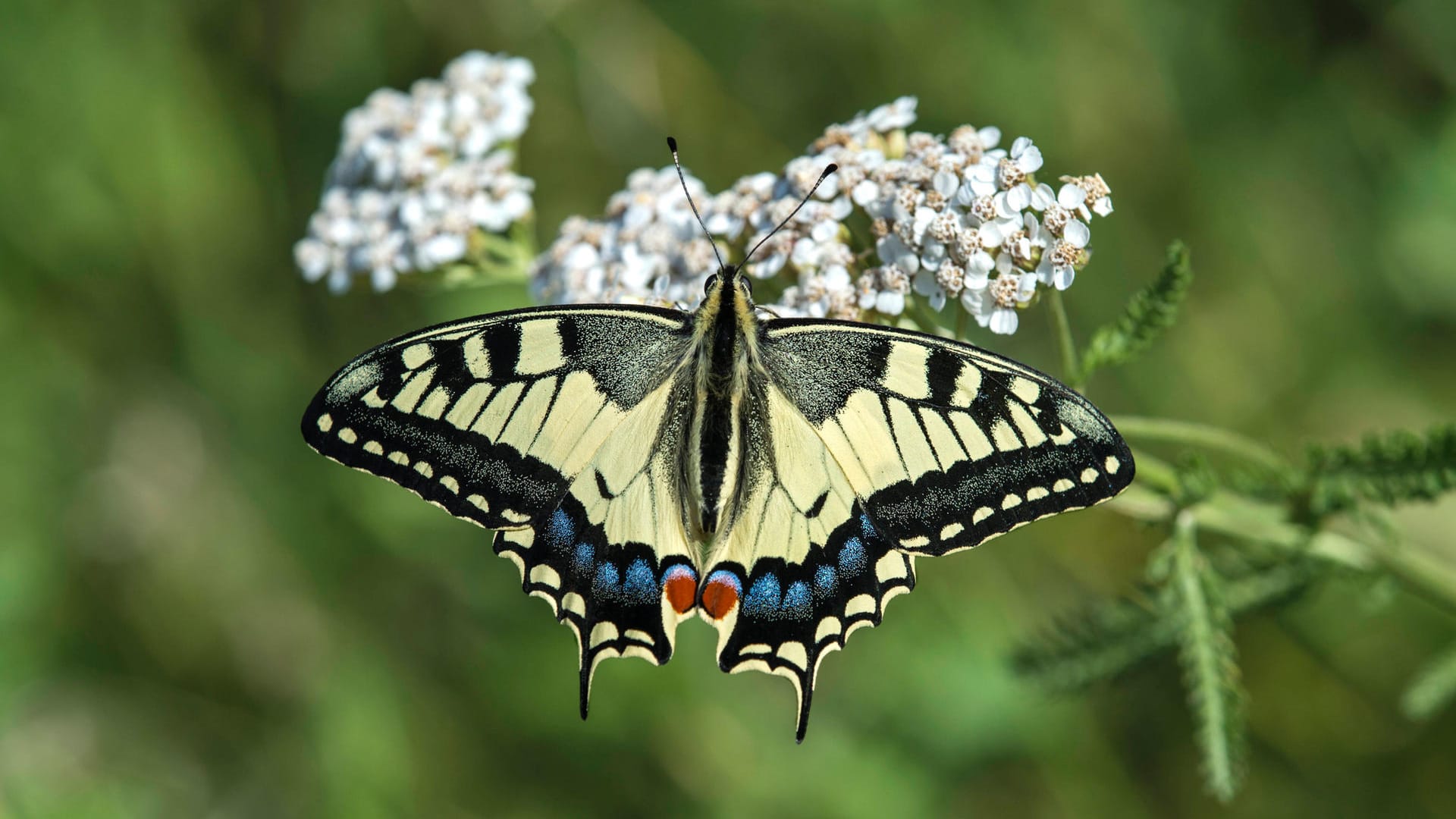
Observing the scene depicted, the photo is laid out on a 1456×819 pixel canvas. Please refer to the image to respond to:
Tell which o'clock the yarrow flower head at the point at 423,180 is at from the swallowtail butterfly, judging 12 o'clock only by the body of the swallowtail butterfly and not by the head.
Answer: The yarrow flower head is roughly at 10 o'clock from the swallowtail butterfly.

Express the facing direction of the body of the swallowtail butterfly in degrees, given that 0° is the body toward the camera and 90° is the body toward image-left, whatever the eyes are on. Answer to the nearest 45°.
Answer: approximately 180°
